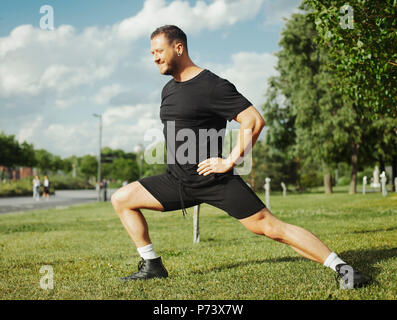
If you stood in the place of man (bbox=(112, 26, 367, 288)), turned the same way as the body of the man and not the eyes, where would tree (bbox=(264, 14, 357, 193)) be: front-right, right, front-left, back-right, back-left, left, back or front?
back-right

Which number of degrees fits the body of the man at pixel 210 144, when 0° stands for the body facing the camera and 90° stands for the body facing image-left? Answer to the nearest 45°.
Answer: approximately 45°

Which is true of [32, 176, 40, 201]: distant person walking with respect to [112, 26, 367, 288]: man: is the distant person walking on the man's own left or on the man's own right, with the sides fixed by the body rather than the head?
on the man's own right
